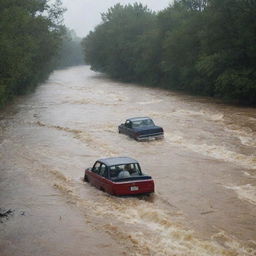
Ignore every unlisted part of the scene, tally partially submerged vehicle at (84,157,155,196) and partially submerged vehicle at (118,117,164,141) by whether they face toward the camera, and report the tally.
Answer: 0

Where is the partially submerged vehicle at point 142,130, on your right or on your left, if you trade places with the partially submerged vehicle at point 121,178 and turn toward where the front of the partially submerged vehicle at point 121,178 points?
on your right

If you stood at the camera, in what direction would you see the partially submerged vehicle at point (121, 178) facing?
facing away from the viewer and to the left of the viewer

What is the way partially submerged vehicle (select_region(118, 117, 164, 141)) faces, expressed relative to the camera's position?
facing away from the viewer and to the left of the viewer

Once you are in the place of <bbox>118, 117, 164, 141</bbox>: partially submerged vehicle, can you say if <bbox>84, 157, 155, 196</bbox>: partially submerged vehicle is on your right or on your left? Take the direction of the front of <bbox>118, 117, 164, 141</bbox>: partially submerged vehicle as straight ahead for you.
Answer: on your left
